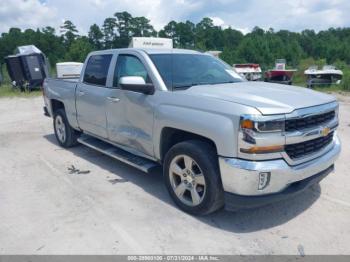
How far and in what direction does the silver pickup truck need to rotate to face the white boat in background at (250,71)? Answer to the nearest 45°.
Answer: approximately 135° to its left

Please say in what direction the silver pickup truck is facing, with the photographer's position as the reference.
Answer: facing the viewer and to the right of the viewer

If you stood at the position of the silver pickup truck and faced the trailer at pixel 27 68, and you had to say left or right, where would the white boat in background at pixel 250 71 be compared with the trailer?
right

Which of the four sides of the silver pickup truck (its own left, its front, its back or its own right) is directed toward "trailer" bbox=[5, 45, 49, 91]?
back

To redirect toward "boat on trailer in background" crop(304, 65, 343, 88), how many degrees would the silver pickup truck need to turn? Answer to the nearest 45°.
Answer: approximately 90° to its left
